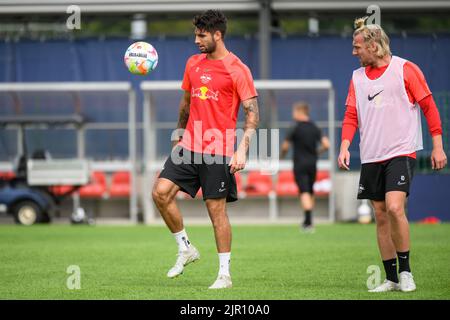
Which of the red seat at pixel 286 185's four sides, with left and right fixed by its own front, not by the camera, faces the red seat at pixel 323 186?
left

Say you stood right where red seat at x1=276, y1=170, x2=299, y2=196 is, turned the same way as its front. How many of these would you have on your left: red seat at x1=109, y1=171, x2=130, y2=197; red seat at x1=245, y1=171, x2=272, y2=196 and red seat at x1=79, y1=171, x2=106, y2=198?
0

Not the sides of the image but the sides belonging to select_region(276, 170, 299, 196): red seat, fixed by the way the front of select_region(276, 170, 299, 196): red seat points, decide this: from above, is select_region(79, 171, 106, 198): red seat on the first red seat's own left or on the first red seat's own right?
on the first red seat's own right

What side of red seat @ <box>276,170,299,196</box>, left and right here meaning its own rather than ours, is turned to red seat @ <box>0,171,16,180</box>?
right

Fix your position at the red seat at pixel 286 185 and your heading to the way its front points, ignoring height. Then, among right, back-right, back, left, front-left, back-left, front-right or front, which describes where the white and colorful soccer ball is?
front

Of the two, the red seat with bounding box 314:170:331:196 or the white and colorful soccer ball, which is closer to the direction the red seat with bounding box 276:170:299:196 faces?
the white and colorful soccer ball

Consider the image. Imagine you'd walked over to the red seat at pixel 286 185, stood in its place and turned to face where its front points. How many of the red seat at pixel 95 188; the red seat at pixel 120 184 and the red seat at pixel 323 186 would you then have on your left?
1

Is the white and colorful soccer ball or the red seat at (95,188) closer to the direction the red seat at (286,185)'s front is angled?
the white and colorful soccer ball

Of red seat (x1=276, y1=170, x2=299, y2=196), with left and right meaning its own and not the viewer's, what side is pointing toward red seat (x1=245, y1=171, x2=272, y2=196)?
right

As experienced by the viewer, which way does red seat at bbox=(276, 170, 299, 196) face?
facing the viewer

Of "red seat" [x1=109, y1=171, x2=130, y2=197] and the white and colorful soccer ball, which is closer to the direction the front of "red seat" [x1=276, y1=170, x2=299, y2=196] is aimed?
the white and colorful soccer ball

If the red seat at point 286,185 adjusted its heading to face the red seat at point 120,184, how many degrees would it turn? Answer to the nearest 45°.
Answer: approximately 90° to its right

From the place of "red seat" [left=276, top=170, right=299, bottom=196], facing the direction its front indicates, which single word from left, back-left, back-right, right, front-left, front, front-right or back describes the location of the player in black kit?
front
